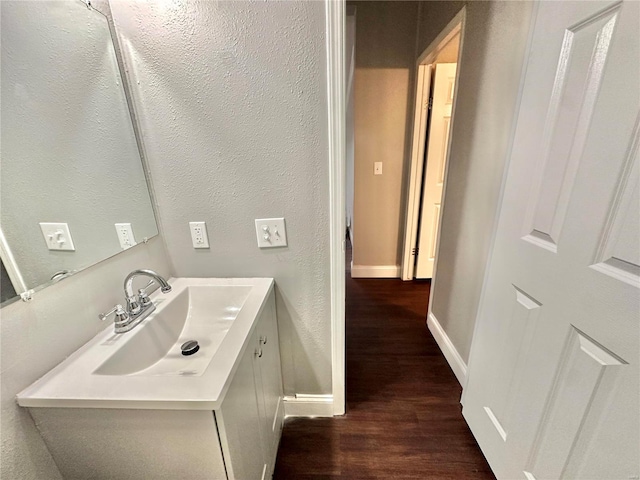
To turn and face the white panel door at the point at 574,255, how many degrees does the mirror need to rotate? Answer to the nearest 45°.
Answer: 0° — it already faces it

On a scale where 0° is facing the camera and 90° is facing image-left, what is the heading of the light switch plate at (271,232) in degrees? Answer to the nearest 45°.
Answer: approximately 0°

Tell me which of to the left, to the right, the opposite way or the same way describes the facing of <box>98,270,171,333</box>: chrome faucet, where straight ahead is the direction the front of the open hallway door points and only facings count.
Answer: to the left

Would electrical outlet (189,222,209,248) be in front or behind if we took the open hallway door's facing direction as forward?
in front

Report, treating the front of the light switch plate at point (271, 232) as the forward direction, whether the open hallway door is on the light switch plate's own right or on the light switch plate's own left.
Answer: on the light switch plate's own left

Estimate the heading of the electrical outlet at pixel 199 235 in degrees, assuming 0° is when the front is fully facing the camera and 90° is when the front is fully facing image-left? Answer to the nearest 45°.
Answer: approximately 0°

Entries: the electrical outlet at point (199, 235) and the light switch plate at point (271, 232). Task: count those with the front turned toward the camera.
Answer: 2

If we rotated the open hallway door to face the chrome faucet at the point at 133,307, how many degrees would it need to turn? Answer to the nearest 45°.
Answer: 0° — it already faces it
